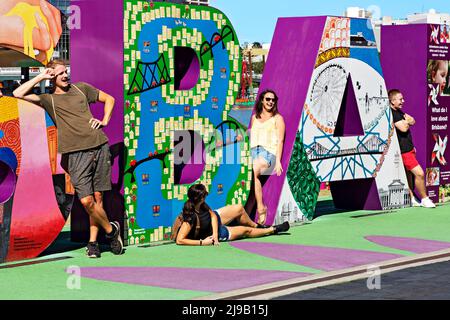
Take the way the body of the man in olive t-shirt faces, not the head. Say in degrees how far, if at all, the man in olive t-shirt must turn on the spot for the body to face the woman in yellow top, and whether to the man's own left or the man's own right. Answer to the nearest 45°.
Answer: approximately 135° to the man's own left

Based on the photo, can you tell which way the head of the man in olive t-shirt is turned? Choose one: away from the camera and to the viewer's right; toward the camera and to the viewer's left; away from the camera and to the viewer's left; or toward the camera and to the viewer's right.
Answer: toward the camera and to the viewer's right

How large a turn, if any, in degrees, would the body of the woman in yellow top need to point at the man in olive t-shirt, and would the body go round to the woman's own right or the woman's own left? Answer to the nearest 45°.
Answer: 0° — they already face them

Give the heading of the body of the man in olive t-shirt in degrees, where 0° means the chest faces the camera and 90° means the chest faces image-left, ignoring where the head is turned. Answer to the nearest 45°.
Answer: approximately 0°

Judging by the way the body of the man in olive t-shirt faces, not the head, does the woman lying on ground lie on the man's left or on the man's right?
on the man's left

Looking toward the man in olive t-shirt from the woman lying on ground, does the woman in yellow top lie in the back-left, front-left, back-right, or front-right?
back-right

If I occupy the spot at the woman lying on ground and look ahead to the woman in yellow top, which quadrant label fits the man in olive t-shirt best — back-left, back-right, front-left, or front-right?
back-left

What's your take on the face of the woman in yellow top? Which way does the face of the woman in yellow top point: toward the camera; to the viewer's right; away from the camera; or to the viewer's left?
toward the camera

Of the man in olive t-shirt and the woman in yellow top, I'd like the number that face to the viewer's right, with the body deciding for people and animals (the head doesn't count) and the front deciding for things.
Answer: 0

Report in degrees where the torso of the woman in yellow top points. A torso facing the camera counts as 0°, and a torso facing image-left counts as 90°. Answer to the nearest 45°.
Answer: approximately 45°
